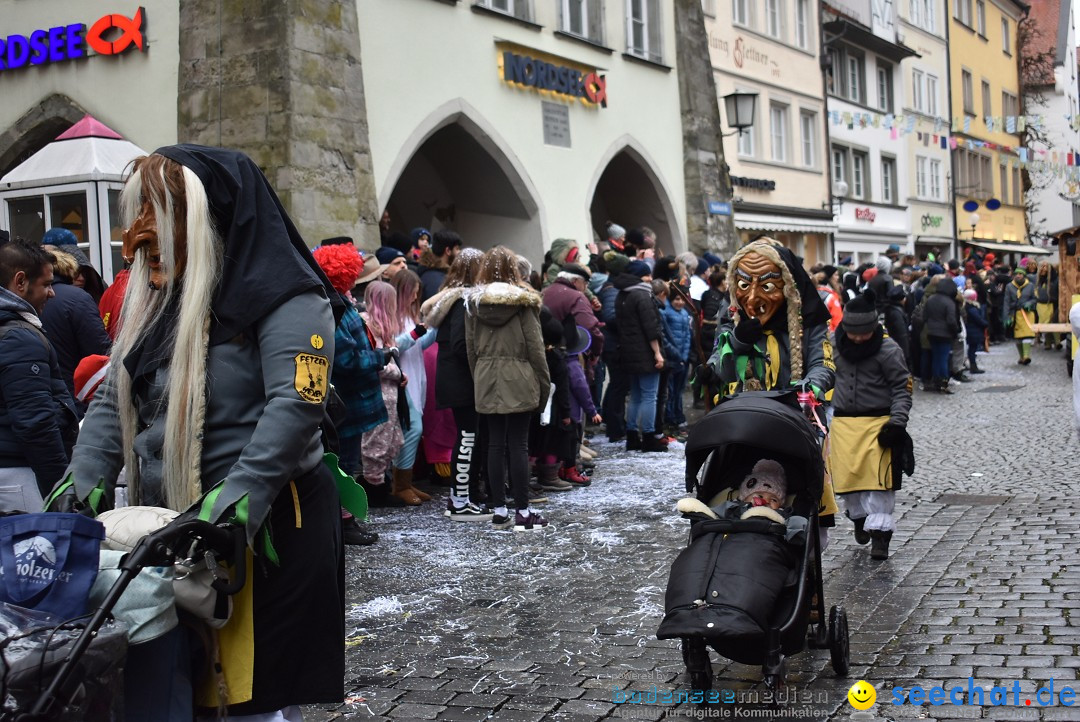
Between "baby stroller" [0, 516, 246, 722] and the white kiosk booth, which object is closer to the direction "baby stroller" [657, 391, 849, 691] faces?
the baby stroller

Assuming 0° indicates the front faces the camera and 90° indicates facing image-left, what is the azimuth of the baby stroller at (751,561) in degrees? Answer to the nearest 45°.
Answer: approximately 45°

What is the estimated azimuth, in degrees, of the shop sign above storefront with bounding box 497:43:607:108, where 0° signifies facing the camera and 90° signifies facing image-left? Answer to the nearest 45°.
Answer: approximately 315°

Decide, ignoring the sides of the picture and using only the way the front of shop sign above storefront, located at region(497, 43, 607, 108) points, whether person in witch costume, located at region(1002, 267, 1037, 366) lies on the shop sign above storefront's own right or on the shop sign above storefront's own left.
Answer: on the shop sign above storefront's own left

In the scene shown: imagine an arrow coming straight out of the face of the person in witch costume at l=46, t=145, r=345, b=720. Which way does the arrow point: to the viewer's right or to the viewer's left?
to the viewer's left

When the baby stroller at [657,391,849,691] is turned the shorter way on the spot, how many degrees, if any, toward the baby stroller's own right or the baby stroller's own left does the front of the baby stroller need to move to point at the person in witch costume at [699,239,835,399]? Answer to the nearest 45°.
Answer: approximately 135° to the baby stroller's own right

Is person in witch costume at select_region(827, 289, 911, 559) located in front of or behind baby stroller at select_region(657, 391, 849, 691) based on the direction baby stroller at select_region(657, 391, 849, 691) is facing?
behind

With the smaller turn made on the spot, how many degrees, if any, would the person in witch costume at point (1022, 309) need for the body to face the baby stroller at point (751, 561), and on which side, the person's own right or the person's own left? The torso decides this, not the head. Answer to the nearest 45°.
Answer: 0° — they already face it

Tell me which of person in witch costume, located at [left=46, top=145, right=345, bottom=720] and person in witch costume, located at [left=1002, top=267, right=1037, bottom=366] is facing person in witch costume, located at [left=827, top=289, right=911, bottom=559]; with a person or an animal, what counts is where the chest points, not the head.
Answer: person in witch costume, located at [left=1002, top=267, right=1037, bottom=366]

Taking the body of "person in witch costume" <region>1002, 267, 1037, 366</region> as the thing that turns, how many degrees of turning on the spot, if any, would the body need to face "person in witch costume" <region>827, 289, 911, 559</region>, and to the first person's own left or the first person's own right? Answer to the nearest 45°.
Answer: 0° — they already face them
